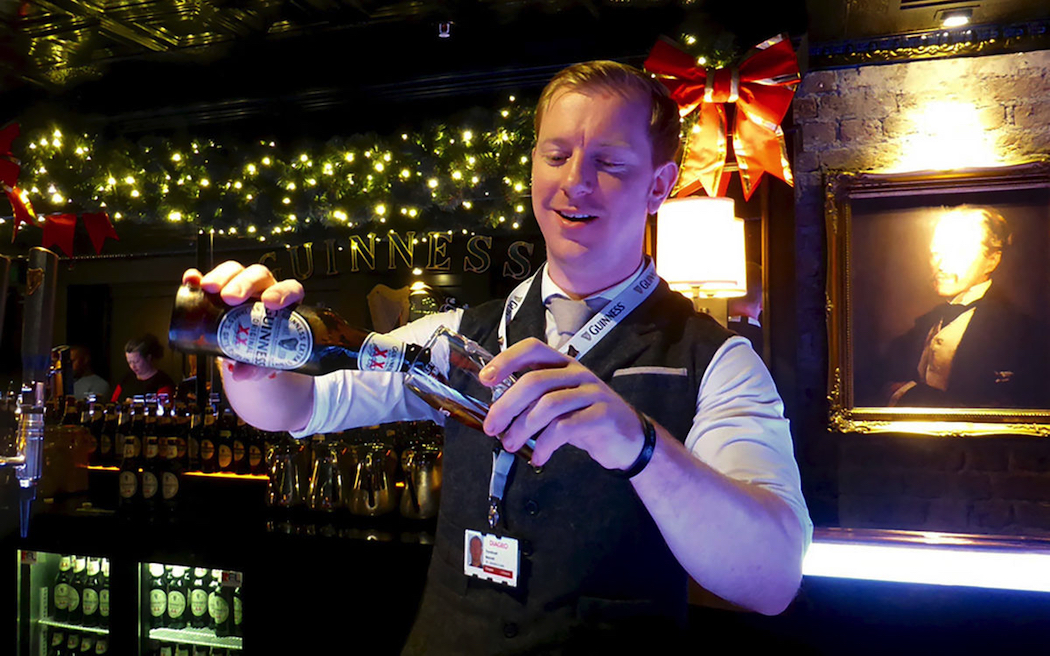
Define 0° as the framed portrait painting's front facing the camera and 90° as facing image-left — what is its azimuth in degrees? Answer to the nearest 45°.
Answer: approximately 0°

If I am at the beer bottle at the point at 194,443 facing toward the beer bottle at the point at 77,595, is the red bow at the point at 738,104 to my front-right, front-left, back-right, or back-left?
back-left

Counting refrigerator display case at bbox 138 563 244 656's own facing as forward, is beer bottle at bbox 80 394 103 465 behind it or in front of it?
behind

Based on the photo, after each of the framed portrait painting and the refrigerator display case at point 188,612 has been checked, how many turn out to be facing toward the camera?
2

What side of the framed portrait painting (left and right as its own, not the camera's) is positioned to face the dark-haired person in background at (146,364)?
right

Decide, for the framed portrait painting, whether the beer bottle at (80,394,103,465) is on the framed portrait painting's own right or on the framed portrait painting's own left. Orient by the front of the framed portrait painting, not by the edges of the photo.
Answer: on the framed portrait painting's own right

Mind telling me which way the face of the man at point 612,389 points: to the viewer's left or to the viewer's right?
to the viewer's left

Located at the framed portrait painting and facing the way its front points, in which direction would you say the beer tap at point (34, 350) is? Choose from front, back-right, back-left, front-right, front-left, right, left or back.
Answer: front-right

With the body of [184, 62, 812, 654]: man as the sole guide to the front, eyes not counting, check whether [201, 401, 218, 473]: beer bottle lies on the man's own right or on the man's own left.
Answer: on the man's own right

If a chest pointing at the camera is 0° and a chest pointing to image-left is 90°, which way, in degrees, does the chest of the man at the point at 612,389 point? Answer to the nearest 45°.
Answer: approximately 45°

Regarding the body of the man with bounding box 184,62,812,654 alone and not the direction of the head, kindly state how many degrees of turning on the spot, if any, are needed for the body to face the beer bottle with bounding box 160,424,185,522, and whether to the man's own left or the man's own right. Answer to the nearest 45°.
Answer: approximately 90° to the man's own right
